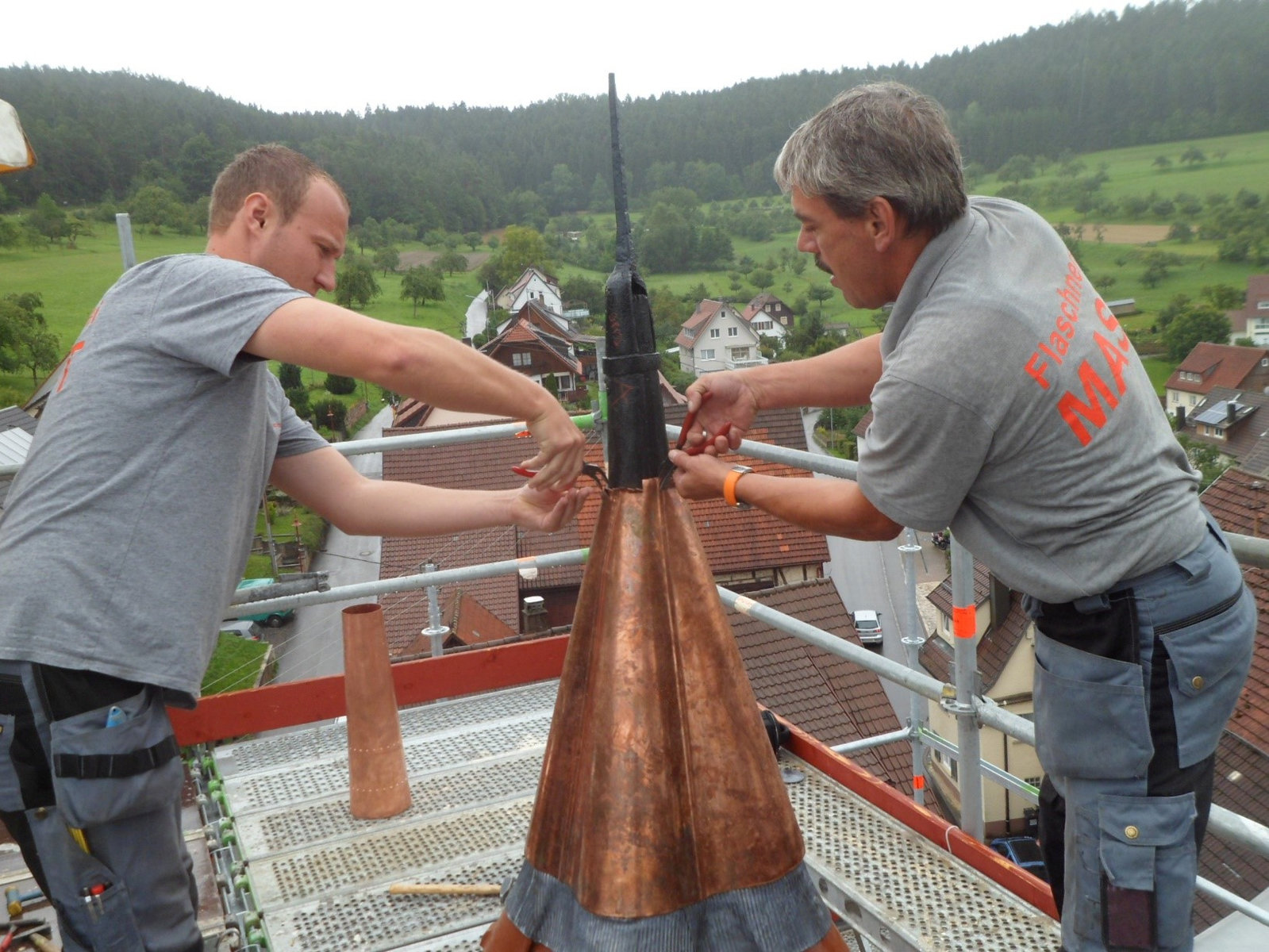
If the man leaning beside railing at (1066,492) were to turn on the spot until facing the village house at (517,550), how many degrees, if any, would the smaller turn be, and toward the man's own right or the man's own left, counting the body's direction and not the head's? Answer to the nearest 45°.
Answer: approximately 45° to the man's own right

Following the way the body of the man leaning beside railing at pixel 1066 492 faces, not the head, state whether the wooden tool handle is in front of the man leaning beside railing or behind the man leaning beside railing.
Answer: in front

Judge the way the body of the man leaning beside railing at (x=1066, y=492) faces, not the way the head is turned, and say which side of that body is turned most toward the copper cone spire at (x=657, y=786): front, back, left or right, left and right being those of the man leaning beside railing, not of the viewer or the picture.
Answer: front

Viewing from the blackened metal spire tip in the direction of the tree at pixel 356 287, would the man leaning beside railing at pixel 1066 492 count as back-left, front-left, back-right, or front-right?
back-right

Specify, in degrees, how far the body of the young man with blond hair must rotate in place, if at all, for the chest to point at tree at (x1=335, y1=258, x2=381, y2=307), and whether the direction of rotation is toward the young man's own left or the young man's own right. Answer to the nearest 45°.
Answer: approximately 90° to the young man's own left

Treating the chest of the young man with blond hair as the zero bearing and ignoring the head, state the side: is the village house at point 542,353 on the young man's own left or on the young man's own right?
on the young man's own left

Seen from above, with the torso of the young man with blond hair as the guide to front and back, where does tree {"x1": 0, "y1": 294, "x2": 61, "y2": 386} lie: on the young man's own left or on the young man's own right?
on the young man's own left

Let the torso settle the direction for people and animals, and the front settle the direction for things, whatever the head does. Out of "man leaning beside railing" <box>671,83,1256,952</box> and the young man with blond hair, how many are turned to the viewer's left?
1

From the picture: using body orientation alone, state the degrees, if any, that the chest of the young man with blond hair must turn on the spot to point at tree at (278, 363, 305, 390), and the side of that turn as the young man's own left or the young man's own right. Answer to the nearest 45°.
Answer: approximately 90° to the young man's own left

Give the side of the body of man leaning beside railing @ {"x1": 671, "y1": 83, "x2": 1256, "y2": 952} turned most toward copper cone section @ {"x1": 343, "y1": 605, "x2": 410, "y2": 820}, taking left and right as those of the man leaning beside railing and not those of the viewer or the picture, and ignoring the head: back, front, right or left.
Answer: front

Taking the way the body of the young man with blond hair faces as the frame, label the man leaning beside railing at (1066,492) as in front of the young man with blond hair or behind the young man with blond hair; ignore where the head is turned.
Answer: in front

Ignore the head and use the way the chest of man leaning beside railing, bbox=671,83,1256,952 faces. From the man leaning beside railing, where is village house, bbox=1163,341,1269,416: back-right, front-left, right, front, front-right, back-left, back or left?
right

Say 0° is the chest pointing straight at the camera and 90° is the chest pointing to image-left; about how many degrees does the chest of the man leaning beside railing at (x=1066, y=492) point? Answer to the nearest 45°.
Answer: approximately 90°

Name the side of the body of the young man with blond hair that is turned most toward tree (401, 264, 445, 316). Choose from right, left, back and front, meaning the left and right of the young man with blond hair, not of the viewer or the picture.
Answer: left

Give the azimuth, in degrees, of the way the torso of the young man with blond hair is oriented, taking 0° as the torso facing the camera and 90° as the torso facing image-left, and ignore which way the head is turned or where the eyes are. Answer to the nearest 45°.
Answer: approximately 270°

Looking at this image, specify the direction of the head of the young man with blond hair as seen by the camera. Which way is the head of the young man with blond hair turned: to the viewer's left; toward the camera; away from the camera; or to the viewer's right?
to the viewer's right
